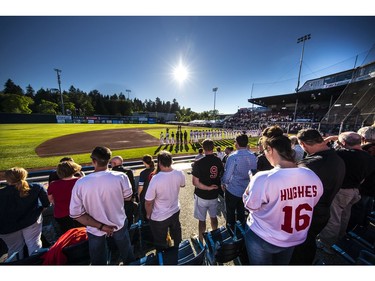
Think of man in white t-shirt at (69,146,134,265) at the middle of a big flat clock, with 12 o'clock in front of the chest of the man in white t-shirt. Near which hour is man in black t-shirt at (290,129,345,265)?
The man in black t-shirt is roughly at 4 o'clock from the man in white t-shirt.

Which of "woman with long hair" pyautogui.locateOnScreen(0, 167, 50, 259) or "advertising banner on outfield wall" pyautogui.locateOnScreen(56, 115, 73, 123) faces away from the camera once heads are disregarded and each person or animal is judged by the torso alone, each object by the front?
the woman with long hair

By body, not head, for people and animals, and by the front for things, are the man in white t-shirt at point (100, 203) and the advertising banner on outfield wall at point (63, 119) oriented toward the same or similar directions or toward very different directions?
very different directions

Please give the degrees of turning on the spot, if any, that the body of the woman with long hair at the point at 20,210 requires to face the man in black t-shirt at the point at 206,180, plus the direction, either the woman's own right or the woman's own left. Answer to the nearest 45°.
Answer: approximately 135° to the woman's own right

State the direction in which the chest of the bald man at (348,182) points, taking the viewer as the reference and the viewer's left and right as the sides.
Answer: facing away from the viewer and to the left of the viewer

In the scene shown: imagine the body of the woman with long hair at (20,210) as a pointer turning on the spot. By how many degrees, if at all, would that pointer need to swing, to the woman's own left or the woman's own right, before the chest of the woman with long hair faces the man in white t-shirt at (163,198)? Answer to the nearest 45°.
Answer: approximately 135° to the woman's own right

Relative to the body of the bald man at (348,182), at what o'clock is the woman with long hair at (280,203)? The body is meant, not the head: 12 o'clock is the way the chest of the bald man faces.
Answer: The woman with long hair is roughly at 8 o'clock from the bald man.

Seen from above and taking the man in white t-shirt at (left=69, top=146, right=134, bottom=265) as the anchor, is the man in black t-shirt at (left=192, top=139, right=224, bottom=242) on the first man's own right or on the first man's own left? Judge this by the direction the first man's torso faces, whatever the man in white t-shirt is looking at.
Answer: on the first man's own right

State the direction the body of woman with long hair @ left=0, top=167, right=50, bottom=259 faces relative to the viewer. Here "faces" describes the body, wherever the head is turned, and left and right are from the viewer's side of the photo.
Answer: facing away from the viewer

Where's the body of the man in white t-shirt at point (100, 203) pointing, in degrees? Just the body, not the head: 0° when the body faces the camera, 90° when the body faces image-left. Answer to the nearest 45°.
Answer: approximately 180°

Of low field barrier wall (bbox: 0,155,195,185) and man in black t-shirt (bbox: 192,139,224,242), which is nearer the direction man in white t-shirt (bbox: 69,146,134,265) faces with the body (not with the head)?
the low field barrier wall

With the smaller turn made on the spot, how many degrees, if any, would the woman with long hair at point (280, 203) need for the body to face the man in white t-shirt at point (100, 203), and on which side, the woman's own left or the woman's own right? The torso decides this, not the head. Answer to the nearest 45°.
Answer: approximately 90° to the woman's own left
